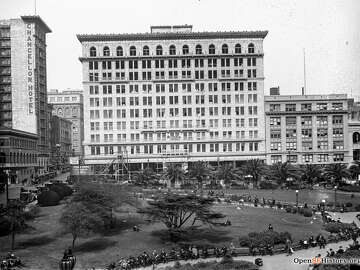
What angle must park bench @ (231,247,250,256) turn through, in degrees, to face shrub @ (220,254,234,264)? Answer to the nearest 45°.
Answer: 0° — it already faces it

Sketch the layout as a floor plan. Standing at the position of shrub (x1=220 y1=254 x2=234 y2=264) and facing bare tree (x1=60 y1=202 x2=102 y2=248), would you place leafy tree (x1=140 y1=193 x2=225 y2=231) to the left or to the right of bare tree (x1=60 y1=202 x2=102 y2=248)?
right

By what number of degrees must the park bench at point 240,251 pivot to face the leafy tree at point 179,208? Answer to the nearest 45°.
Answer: approximately 135° to its right

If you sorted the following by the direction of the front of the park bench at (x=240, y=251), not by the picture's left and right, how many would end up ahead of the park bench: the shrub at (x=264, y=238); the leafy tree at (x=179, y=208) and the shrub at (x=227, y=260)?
1

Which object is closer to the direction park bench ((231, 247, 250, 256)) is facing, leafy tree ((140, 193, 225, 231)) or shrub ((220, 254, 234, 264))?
the shrub

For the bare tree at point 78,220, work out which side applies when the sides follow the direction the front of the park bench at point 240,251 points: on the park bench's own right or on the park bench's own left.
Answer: on the park bench's own right

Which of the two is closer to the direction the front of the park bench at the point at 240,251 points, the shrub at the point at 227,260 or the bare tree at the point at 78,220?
the shrub

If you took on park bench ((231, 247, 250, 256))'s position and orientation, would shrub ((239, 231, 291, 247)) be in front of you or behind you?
behind

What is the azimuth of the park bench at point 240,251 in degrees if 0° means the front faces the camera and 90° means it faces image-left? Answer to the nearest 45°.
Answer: approximately 0°
